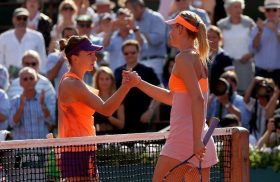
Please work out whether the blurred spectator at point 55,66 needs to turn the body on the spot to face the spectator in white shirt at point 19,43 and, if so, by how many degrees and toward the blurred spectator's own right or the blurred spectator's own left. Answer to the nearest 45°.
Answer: approximately 135° to the blurred spectator's own right

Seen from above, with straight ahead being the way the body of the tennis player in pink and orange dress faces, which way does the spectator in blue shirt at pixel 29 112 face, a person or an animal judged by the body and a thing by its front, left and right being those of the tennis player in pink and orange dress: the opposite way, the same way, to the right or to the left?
to the left

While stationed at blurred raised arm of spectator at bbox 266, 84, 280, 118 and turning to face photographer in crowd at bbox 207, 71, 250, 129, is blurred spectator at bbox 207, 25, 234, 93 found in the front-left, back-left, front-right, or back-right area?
front-right

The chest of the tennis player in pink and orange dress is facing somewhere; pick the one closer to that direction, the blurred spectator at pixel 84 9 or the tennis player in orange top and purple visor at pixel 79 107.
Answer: the tennis player in orange top and purple visor

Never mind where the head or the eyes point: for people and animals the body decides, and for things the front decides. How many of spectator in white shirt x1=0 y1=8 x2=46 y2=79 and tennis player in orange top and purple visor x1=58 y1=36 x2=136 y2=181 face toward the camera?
1

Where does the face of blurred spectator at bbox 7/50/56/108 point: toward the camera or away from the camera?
toward the camera

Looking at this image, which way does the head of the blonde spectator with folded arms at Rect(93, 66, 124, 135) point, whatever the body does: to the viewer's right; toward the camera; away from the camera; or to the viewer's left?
toward the camera

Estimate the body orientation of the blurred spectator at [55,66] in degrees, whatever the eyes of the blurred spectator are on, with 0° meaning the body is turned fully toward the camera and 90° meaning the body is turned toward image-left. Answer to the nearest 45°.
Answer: approximately 0°

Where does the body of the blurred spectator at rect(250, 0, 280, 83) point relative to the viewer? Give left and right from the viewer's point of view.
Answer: facing the viewer

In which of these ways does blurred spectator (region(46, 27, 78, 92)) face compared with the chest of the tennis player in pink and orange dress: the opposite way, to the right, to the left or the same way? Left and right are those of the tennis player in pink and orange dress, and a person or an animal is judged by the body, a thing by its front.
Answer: to the left

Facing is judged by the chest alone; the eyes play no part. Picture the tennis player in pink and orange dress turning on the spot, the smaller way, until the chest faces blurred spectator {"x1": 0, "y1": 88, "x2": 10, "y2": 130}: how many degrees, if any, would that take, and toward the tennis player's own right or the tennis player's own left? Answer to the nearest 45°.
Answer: approximately 45° to the tennis player's own right

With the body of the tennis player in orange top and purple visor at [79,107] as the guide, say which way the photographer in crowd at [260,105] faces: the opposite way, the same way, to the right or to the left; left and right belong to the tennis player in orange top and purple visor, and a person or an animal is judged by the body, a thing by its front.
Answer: to the right

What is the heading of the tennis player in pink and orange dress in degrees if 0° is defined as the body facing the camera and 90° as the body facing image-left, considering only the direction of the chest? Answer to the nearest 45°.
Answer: approximately 90°

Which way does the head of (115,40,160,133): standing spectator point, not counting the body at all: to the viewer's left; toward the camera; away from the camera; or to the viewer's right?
toward the camera

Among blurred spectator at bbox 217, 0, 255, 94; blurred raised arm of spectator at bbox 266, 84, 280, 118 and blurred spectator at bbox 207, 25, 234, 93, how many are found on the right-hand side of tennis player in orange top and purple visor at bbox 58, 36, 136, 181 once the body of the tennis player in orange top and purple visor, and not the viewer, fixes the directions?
0

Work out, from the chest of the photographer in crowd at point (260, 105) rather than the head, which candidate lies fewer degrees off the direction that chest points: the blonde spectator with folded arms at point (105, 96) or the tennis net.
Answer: the tennis net

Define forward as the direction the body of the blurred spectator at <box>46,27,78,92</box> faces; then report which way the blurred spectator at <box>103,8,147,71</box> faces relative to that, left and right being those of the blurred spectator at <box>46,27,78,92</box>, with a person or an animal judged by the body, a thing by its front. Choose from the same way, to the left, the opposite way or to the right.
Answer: the same way

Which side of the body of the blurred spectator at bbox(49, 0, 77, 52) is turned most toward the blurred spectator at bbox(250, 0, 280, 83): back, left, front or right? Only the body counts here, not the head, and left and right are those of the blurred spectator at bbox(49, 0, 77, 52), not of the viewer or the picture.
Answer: left

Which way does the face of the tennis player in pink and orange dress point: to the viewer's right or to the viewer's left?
to the viewer's left

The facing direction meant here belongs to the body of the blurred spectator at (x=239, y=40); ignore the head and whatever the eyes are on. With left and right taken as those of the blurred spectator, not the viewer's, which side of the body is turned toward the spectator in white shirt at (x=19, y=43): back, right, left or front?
right

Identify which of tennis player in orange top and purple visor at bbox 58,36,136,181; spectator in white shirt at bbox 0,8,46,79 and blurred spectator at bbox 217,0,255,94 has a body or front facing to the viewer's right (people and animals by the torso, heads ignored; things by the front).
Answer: the tennis player in orange top and purple visor

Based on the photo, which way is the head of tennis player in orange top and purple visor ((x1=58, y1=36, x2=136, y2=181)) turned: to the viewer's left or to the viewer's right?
to the viewer's right

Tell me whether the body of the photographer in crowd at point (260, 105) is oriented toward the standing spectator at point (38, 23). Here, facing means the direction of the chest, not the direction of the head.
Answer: no
